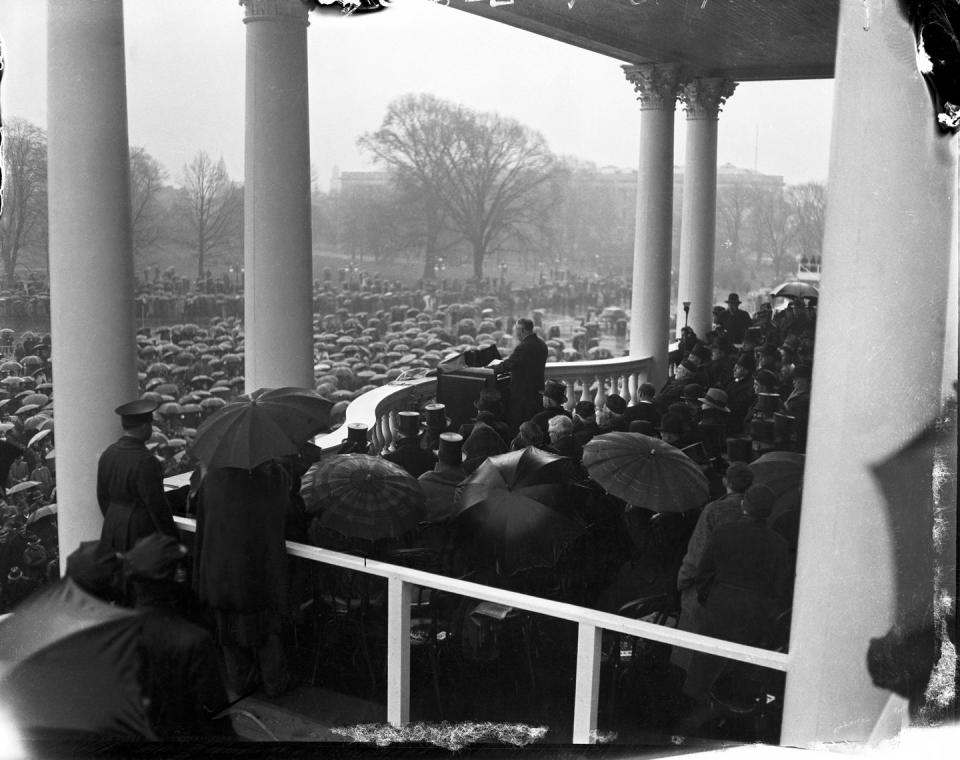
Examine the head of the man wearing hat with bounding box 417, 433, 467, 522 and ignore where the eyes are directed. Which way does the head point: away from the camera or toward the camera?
away from the camera

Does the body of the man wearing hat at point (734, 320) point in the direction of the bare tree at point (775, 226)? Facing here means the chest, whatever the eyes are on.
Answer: no

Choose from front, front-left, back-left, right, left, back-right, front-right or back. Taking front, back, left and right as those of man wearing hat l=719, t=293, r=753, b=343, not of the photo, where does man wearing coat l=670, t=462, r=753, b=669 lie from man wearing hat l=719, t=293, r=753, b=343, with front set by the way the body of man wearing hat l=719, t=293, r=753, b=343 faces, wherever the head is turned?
front-left

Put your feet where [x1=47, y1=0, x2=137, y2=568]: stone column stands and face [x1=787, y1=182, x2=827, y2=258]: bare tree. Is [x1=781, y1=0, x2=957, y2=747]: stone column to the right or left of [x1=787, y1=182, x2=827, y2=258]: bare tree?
right

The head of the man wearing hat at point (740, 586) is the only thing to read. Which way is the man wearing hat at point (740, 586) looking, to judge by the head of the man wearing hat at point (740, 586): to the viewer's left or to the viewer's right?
to the viewer's left

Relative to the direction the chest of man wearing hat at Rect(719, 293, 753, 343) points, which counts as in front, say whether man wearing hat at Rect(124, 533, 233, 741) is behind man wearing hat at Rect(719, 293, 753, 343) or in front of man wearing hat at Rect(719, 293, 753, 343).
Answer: in front

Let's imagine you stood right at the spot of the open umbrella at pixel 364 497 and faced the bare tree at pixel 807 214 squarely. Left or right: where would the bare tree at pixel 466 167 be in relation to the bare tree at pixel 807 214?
left

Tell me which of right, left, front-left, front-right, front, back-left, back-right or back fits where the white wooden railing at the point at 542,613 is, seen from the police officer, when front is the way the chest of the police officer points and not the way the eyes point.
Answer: right

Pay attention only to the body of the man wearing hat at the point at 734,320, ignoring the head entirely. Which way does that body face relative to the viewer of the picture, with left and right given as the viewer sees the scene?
facing the viewer and to the left of the viewer

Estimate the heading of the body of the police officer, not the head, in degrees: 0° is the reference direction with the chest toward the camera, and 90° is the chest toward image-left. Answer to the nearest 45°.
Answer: approximately 225°

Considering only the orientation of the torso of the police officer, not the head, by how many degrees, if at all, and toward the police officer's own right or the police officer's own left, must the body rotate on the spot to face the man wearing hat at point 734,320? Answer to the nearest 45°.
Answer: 0° — they already face them

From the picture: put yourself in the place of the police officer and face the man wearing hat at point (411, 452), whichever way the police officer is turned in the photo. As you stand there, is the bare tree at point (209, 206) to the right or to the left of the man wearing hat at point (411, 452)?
left

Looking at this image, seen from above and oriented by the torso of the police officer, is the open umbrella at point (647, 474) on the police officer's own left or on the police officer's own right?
on the police officer's own right

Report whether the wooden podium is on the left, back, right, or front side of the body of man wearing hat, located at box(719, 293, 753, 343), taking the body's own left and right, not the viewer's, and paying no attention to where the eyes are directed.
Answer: front

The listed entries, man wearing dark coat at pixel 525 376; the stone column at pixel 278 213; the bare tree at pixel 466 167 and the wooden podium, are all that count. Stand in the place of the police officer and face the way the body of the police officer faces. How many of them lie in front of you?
4

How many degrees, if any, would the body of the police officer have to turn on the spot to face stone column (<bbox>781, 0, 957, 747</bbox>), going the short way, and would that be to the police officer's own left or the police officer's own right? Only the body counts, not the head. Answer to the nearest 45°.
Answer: approximately 90° to the police officer's own right
